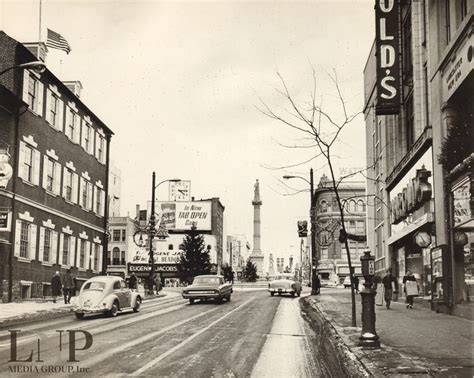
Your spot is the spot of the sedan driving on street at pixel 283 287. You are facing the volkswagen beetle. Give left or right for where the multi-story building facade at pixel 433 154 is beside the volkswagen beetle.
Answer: left

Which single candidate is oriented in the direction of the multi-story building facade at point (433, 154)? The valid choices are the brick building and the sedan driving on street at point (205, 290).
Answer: the brick building

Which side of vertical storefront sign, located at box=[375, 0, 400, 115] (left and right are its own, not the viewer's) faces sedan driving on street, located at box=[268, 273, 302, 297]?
back
